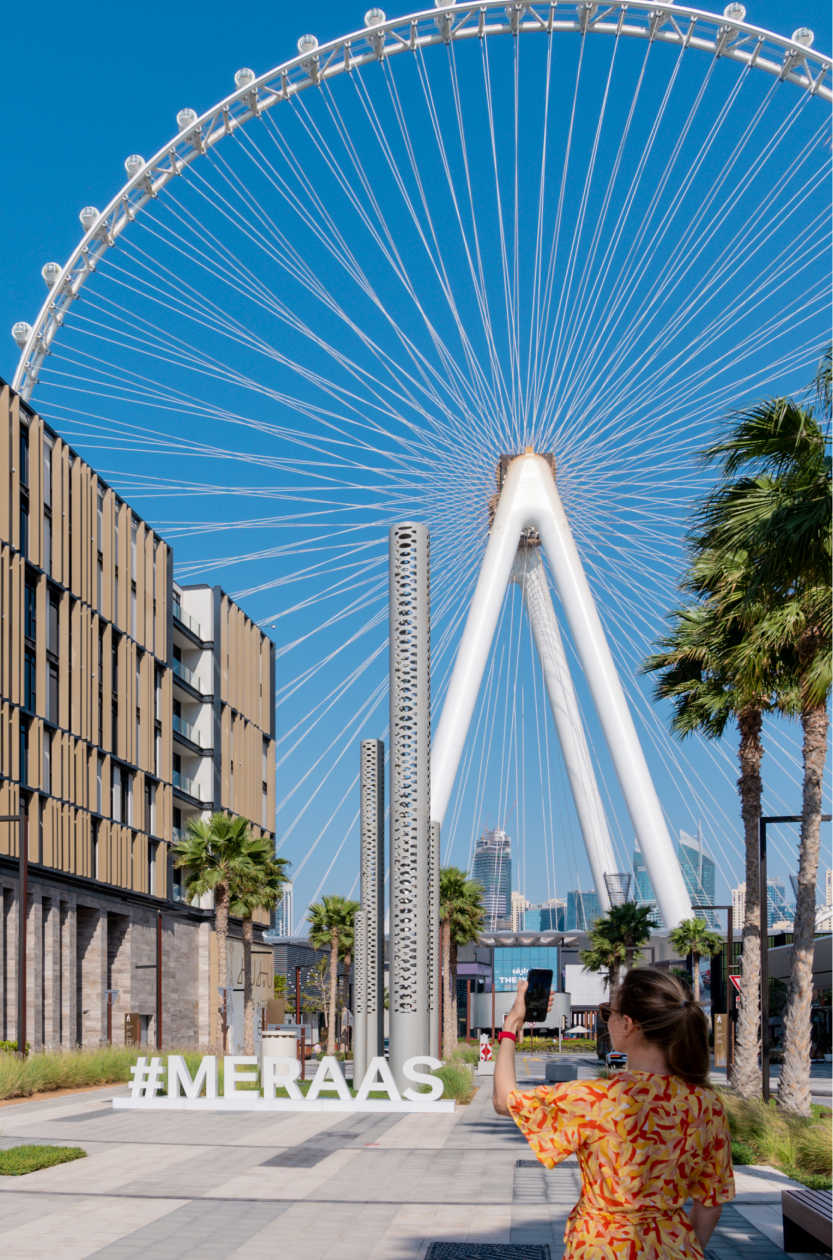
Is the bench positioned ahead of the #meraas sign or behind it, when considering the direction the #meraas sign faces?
ahead

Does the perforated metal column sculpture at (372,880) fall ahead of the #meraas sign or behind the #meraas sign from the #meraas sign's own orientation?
behind

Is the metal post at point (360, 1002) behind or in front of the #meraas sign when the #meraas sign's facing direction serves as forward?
behind

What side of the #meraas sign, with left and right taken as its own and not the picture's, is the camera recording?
front

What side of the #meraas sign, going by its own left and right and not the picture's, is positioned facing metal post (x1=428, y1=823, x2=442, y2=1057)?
back

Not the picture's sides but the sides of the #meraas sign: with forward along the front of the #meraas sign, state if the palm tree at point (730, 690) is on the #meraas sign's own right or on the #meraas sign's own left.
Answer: on the #meraas sign's own left

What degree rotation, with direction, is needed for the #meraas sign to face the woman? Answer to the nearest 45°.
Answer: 0° — it already faces them
